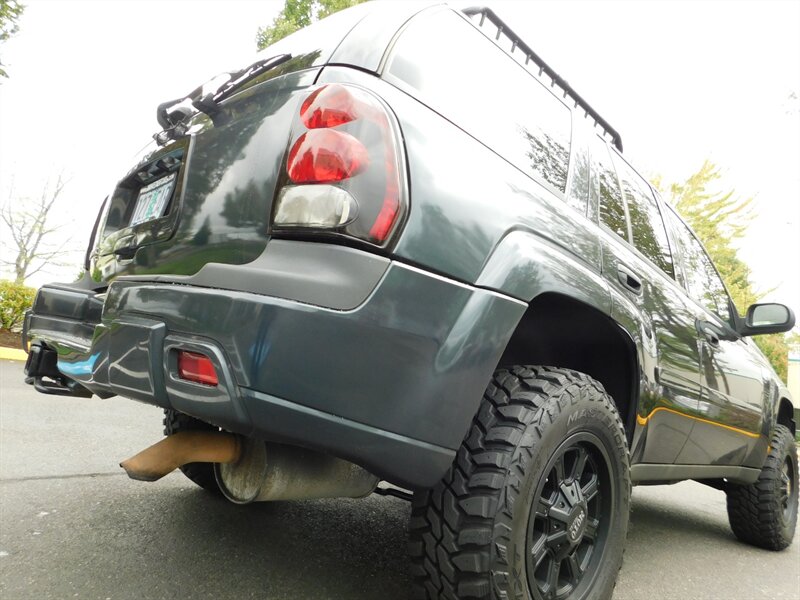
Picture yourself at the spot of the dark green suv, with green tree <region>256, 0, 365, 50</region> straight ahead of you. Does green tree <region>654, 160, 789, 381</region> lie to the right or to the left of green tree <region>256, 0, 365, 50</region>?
right

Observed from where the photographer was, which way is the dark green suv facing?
facing away from the viewer and to the right of the viewer

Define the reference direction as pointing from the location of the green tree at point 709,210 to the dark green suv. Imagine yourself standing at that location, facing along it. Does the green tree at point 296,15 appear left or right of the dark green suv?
right

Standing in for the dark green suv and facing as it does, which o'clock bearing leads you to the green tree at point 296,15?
The green tree is roughly at 10 o'clock from the dark green suv.

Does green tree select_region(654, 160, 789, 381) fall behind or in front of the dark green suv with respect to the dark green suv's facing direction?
in front

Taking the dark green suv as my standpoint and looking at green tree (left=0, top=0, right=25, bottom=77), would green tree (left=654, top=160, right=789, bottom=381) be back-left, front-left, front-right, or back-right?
front-right

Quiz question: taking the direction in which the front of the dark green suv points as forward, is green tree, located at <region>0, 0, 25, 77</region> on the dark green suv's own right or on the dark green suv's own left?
on the dark green suv's own left

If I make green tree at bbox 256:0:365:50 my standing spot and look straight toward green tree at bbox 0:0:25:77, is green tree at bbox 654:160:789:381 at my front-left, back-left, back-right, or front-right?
back-left
